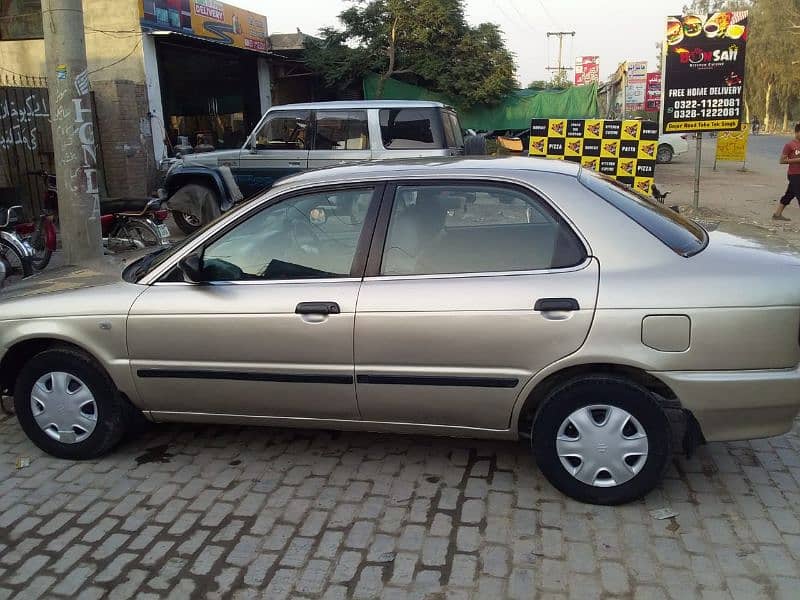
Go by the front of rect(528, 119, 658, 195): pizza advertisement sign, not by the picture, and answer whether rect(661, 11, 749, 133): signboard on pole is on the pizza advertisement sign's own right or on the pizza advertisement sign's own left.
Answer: on the pizza advertisement sign's own left

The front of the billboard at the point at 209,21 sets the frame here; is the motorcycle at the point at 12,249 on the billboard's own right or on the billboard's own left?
on the billboard's own right

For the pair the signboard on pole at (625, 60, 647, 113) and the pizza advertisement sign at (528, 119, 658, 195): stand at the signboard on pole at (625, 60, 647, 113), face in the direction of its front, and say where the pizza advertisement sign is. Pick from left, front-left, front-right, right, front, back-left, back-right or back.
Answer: front

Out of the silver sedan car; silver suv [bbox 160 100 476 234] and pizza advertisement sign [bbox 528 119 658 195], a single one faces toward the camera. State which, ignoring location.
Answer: the pizza advertisement sign

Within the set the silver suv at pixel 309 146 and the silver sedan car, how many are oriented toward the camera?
0

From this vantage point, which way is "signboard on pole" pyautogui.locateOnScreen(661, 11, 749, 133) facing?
toward the camera

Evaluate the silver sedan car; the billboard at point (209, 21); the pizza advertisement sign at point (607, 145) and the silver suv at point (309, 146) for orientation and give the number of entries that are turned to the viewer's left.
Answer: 2

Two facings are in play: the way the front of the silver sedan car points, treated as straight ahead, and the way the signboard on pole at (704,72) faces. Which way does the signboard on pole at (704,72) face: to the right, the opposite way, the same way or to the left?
to the left

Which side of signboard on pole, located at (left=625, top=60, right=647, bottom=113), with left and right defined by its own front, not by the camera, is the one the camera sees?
front

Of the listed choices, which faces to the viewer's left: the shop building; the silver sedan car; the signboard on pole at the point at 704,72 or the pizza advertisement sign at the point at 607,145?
the silver sedan car

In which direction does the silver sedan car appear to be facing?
to the viewer's left

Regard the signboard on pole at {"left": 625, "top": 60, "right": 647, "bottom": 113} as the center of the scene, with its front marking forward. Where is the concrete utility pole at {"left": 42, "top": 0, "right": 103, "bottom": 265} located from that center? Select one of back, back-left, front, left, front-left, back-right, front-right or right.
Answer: front

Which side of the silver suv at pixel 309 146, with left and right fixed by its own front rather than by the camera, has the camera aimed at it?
left

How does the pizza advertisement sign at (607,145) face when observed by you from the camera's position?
facing the viewer

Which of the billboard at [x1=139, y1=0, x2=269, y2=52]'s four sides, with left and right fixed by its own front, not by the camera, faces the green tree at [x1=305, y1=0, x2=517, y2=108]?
left

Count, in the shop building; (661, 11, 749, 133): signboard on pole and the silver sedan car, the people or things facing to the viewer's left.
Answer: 1

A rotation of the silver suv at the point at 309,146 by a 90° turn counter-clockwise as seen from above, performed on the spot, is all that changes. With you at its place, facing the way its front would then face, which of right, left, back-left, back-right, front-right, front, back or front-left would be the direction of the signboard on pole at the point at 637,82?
back-left

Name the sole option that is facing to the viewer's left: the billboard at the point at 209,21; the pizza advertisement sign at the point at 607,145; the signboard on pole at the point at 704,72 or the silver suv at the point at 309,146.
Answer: the silver suv
